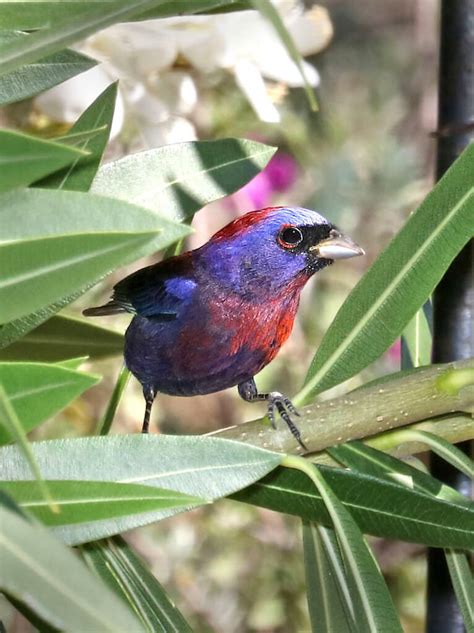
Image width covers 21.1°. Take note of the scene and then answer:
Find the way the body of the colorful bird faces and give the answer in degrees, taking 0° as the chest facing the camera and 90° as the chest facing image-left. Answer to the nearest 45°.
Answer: approximately 315°
